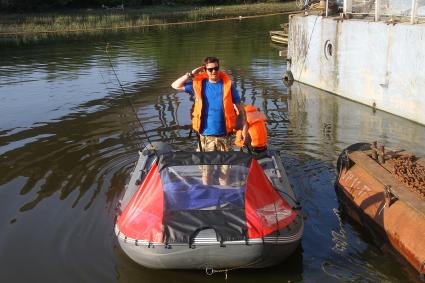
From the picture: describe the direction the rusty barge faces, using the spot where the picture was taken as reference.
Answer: facing away from the viewer and to the left of the viewer

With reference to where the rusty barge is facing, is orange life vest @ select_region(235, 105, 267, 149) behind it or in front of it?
in front

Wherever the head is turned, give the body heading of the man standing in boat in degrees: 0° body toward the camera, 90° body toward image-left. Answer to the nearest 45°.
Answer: approximately 0°

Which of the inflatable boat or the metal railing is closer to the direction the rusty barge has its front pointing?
the metal railing

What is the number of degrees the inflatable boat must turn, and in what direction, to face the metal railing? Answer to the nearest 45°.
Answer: approximately 135° to its left

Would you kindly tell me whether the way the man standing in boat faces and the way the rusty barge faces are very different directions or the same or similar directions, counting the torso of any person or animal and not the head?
very different directions

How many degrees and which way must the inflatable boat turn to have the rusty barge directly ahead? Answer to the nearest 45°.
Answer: approximately 135° to its left

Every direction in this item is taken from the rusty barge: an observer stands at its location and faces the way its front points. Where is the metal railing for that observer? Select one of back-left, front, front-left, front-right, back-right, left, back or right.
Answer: front-right

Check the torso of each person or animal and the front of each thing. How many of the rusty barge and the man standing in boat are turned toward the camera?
1

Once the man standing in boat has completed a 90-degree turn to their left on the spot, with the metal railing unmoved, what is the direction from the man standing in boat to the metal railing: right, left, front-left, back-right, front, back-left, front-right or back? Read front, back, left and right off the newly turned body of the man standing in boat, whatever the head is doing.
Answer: front-left
